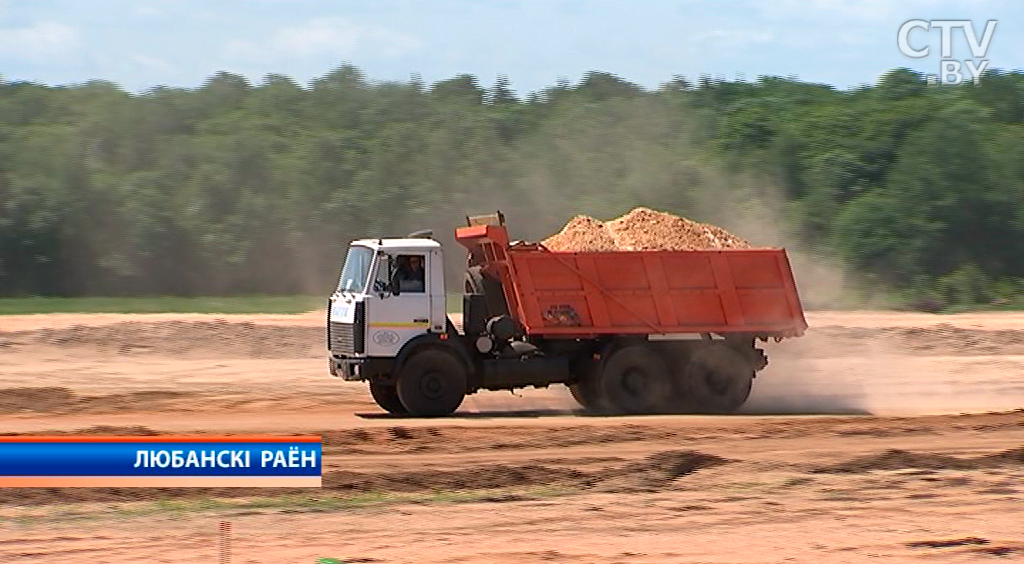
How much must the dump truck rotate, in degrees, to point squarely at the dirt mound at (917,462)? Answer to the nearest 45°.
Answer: approximately 135° to its left

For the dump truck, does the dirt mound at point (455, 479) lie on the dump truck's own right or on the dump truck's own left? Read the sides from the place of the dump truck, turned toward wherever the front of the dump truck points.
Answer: on the dump truck's own left

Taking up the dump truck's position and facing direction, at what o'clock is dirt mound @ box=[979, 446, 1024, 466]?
The dirt mound is roughly at 7 o'clock from the dump truck.

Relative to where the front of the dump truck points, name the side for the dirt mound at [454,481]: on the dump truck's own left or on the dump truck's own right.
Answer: on the dump truck's own left

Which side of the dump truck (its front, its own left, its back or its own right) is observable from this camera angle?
left

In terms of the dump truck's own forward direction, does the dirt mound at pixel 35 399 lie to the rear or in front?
in front

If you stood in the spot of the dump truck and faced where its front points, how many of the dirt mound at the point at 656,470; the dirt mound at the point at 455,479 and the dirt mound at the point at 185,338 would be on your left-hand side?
2

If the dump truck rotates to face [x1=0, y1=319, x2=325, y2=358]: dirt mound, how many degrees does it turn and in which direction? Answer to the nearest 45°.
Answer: approximately 45° to its right
